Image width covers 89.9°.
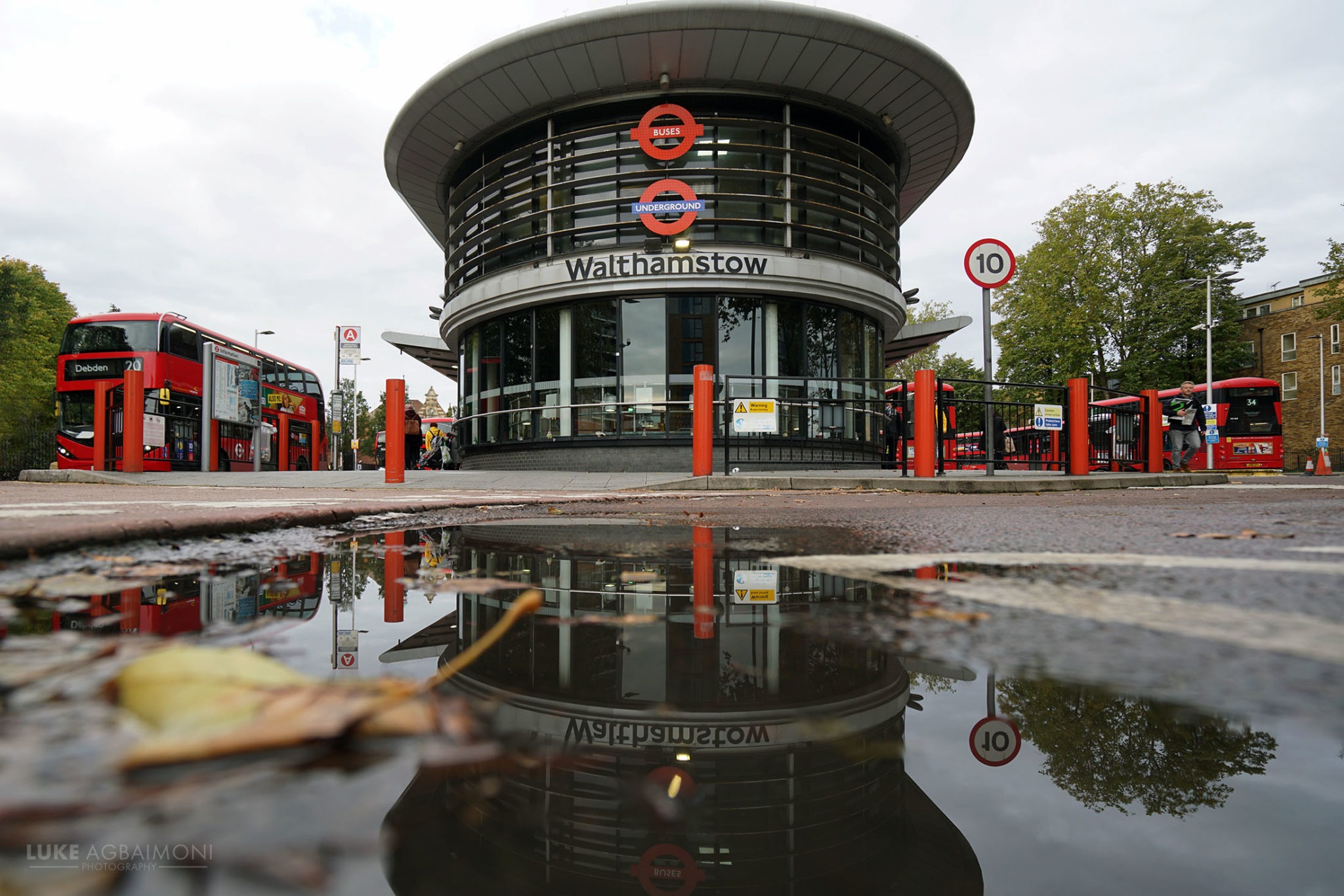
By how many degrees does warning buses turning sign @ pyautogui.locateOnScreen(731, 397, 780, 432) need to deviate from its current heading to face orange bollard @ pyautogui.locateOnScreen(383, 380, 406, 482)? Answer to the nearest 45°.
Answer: approximately 90° to its right

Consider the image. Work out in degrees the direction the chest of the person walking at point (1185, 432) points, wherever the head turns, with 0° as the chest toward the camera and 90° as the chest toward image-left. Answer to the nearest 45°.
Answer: approximately 0°

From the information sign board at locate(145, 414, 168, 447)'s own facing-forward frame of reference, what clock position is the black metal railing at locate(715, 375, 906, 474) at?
The black metal railing is roughly at 10 o'clock from the information sign board.

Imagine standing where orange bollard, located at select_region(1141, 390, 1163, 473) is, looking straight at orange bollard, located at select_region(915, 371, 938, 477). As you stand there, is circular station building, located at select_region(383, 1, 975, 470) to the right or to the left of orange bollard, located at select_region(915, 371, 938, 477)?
right

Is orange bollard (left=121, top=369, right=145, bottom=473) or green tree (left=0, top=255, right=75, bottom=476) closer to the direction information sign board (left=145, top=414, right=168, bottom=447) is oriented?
the orange bollard

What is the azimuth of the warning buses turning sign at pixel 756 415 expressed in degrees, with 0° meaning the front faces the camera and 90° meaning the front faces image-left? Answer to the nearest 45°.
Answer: approximately 0°

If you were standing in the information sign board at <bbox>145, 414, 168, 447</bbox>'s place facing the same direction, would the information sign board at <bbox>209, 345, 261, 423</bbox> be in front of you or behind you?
behind

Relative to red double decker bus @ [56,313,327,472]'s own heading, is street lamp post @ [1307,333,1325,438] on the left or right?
on its left

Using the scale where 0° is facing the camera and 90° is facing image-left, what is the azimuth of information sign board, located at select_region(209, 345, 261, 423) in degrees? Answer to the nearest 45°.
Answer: approximately 315°
